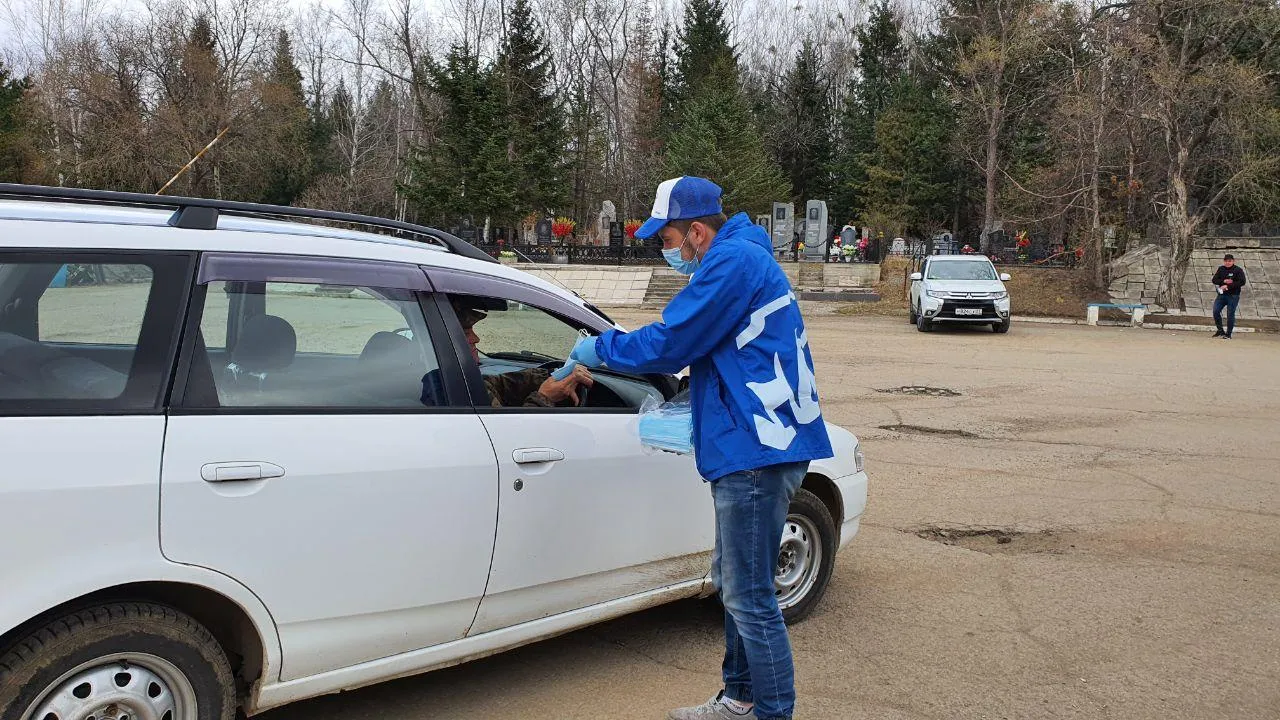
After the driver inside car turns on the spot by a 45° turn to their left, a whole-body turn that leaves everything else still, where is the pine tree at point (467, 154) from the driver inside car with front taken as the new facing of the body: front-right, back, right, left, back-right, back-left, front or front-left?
front-left

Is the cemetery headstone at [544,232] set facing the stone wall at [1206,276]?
no

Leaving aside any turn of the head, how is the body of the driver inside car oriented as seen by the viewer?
to the viewer's right

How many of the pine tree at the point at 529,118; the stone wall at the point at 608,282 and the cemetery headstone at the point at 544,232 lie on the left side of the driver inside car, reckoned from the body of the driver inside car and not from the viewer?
3

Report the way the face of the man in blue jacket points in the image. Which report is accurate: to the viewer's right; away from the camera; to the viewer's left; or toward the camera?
to the viewer's left

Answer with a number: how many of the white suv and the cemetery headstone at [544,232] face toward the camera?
2

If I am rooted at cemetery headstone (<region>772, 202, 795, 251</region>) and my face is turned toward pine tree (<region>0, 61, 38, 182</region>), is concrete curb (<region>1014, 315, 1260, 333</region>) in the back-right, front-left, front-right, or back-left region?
back-left

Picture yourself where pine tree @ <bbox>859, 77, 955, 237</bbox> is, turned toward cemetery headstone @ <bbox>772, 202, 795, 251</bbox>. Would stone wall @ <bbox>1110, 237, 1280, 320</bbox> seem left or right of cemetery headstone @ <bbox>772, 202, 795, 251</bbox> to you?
left

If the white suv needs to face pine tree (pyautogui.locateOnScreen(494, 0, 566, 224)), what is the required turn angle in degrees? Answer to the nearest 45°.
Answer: approximately 135° to its right

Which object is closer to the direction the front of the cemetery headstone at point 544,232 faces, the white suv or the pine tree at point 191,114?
the white suv

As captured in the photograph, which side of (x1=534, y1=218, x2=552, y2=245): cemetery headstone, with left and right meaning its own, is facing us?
front

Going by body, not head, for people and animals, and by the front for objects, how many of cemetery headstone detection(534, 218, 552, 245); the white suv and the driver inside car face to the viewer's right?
1

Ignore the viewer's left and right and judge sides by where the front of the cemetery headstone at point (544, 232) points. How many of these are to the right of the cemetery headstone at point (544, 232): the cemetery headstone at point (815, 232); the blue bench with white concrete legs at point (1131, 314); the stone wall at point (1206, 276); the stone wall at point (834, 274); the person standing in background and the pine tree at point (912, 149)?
0

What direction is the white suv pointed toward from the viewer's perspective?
toward the camera

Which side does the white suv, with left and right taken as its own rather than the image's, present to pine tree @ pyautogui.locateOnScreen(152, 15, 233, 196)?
right

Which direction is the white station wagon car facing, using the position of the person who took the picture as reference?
facing away from the viewer and to the right of the viewer

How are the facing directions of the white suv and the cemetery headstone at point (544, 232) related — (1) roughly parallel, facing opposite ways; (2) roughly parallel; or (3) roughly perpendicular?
roughly parallel

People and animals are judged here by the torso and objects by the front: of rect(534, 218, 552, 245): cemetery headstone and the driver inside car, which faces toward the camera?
the cemetery headstone

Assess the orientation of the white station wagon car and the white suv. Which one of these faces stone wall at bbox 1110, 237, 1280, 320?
the white station wagon car

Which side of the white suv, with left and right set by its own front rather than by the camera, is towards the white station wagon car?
front
